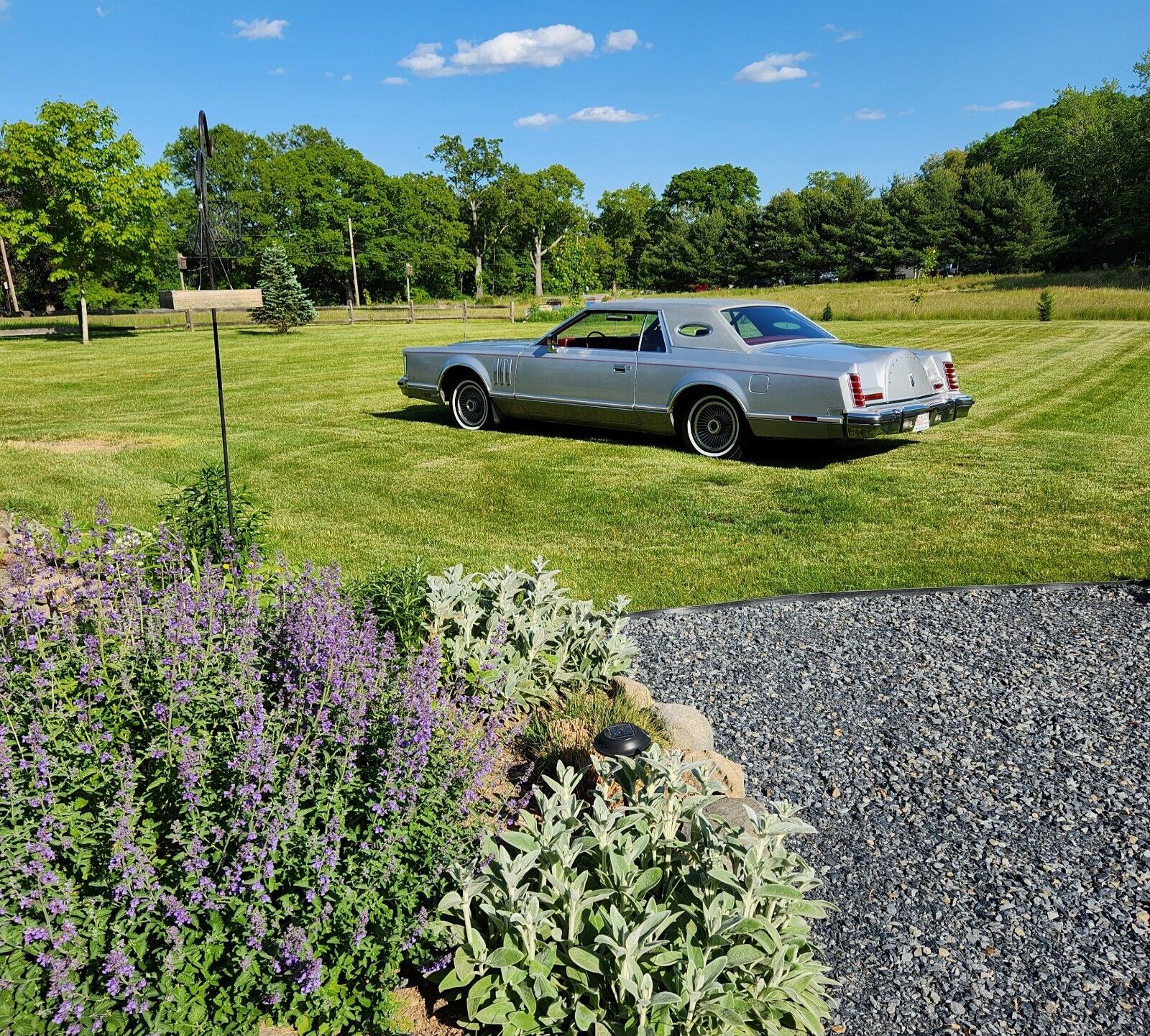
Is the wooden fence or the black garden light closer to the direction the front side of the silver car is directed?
the wooden fence

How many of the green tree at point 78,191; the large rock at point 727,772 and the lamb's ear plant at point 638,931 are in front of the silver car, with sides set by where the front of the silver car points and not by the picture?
1

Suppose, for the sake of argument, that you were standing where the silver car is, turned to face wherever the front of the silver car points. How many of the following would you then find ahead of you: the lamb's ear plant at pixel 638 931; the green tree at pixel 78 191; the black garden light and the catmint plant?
1

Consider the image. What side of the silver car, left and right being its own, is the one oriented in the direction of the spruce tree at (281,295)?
front

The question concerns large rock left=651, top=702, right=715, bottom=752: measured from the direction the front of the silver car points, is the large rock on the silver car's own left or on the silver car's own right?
on the silver car's own left

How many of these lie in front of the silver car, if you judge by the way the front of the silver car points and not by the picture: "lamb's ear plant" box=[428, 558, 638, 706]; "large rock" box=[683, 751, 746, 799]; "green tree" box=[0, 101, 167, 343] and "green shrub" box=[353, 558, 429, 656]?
1

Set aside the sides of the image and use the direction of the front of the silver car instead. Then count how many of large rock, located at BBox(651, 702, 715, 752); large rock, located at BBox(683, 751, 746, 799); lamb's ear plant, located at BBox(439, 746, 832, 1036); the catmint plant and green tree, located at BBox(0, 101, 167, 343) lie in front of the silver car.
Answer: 1

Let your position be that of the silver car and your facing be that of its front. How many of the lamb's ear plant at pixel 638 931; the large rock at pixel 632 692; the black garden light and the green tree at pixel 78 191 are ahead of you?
1

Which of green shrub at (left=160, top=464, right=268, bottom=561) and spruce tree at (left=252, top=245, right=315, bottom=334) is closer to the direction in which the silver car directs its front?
the spruce tree

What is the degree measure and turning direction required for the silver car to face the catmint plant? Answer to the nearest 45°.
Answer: approximately 135° to its left

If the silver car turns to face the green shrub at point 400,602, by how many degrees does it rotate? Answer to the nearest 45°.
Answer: approximately 135° to its left

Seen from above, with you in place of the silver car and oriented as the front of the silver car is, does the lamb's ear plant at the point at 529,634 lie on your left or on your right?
on your left

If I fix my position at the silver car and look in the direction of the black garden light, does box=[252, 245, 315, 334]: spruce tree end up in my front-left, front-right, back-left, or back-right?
back-right

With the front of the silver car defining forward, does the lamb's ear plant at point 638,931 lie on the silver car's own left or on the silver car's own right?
on the silver car's own left

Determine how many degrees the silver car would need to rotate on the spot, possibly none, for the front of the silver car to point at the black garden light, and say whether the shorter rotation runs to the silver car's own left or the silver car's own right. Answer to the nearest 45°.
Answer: approximately 135° to the silver car's own left

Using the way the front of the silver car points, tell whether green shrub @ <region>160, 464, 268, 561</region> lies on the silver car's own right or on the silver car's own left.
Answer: on the silver car's own left

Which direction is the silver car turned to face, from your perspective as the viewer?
facing away from the viewer and to the left of the viewer
